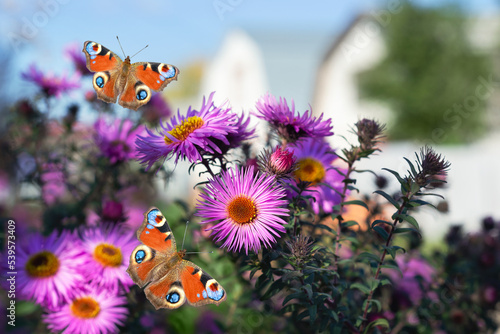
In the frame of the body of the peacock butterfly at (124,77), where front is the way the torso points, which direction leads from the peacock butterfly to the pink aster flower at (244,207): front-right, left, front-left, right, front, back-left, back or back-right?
back-right

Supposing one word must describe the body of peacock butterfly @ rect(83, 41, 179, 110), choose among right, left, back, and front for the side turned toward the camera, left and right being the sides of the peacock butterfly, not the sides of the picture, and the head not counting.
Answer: back

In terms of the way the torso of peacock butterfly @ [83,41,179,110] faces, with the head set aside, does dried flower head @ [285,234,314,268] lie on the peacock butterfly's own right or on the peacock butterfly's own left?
on the peacock butterfly's own right

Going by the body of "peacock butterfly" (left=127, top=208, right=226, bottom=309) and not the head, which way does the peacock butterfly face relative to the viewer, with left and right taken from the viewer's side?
facing away from the viewer and to the right of the viewer

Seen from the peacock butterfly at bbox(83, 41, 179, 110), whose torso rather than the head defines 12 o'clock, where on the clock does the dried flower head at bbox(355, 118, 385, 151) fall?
The dried flower head is roughly at 4 o'clock from the peacock butterfly.
